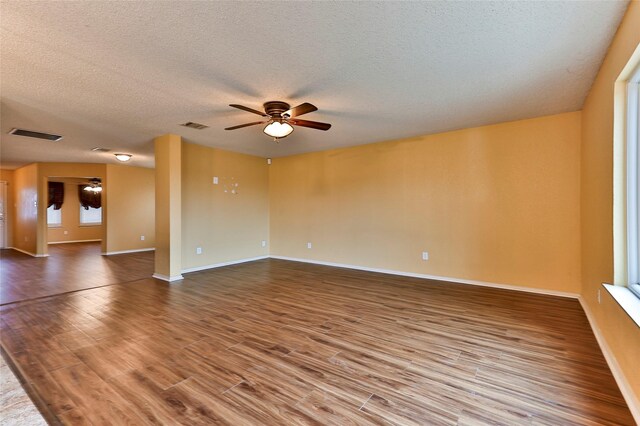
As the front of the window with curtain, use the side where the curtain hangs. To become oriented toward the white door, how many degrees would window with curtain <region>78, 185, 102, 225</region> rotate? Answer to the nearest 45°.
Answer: approximately 45° to its right

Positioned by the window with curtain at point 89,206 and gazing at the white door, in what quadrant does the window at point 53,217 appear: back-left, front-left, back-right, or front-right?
front-right

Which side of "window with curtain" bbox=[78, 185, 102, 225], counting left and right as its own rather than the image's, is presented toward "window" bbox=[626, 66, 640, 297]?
front

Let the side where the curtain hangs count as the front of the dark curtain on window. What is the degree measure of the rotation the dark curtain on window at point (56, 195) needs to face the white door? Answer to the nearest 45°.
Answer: approximately 45° to its right

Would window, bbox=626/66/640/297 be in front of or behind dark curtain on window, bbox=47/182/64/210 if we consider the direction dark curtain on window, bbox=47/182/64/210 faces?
in front

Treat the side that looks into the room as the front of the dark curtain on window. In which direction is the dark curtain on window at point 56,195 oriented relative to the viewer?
toward the camera

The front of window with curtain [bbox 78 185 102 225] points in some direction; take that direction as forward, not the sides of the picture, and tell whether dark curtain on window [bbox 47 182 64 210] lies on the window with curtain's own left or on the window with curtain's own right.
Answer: on the window with curtain's own right

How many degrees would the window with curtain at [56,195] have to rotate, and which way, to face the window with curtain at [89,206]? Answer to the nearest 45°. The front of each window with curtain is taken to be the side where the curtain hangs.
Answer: approximately 90° to its left

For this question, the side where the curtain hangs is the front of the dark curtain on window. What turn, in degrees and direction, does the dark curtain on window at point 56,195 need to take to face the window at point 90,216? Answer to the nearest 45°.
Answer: approximately 90° to its left

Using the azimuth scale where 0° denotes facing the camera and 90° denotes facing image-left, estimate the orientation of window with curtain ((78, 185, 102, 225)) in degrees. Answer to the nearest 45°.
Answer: approximately 0°

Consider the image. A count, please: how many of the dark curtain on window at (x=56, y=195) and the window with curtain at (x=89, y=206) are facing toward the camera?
2
